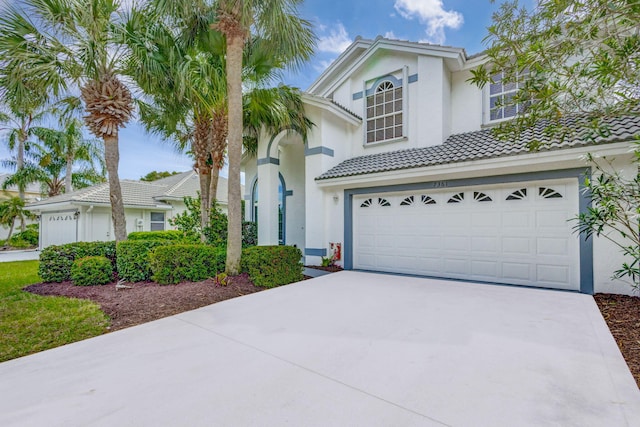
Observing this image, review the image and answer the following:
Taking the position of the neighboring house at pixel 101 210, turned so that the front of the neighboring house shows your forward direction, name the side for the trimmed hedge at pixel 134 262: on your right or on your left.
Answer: on your left

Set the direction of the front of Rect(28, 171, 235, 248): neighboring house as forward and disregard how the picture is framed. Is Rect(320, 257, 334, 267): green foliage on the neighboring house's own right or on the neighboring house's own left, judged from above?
on the neighboring house's own left

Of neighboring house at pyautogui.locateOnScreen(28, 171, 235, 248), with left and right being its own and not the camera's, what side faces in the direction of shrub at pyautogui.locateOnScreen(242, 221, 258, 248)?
left

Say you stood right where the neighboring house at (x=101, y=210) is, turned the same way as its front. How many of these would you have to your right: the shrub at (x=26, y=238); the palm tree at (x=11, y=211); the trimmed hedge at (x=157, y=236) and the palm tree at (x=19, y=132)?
3

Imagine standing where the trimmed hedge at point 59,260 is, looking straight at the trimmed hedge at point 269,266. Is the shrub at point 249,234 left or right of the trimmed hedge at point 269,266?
left

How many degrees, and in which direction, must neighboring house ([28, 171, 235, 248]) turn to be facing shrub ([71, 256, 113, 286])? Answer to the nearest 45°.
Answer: approximately 45° to its left

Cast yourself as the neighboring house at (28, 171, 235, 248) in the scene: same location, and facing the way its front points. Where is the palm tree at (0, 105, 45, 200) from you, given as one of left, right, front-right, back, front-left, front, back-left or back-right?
right

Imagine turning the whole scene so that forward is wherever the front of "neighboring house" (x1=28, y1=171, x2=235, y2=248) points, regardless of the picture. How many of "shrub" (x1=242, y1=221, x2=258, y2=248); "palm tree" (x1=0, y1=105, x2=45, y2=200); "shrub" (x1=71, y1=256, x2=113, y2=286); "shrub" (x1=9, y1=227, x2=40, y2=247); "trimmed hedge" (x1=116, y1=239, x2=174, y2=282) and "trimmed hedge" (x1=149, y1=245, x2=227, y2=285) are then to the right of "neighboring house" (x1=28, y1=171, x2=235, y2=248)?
2

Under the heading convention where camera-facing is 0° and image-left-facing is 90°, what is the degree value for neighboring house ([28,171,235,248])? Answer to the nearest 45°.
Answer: approximately 45°

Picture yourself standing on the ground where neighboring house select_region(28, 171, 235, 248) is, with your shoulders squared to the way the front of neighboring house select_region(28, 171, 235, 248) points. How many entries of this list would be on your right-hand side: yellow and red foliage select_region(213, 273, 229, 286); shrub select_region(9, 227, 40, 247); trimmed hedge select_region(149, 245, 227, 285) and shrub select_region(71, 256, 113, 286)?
1

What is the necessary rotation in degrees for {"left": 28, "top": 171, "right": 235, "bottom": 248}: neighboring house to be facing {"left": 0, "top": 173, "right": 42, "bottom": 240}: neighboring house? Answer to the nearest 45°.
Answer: approximately 90° to its right

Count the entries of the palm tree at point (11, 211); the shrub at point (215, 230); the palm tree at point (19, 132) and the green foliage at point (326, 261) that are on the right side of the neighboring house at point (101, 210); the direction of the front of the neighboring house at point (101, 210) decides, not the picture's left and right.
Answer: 2

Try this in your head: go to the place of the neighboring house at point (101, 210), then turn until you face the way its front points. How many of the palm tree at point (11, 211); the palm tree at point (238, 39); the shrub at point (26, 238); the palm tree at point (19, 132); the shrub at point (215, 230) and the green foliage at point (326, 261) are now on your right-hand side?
3

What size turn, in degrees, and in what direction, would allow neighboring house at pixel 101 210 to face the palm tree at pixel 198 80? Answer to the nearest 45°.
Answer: approximately 45° to its left

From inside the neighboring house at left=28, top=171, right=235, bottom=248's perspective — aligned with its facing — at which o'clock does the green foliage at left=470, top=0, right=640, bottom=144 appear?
The green foliage is roughly at 10 o'clock from the neighboring house.

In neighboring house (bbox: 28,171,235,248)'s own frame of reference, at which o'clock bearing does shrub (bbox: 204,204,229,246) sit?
The shrub is roughly at 10 o'clock from the neighboring house.
